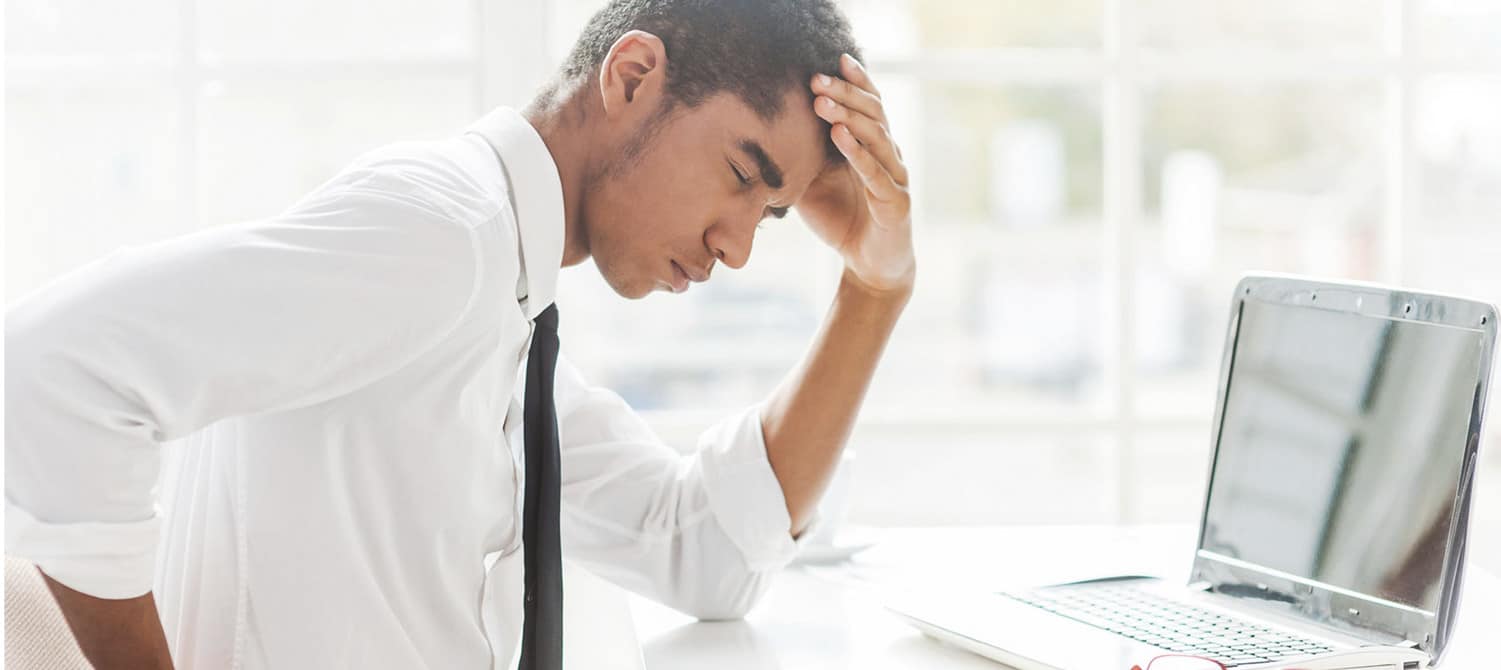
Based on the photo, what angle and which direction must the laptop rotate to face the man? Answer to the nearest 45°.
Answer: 0° — it already faces them

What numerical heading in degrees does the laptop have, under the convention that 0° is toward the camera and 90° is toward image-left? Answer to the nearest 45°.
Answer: approximately 45°

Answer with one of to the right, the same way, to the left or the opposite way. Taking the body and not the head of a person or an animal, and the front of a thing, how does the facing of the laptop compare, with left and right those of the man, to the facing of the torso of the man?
the opposite way

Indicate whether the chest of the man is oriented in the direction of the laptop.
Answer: yes

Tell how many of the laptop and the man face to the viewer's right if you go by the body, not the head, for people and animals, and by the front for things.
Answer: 1

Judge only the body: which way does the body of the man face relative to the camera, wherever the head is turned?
to the viewer's right
